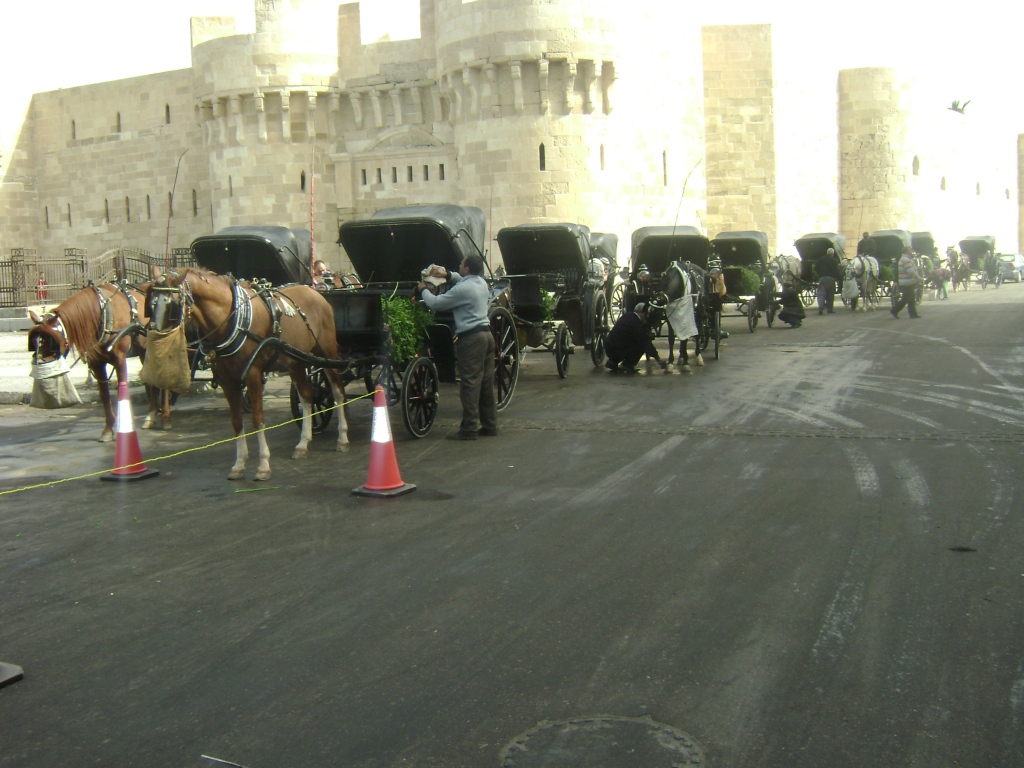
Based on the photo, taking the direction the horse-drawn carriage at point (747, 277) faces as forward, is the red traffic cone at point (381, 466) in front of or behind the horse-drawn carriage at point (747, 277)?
in front

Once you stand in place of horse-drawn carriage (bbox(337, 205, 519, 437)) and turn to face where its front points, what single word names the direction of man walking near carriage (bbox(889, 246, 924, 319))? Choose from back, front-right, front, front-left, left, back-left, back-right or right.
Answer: back

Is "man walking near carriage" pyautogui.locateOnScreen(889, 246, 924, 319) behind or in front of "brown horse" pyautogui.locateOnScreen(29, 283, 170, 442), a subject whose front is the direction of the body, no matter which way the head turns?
behind

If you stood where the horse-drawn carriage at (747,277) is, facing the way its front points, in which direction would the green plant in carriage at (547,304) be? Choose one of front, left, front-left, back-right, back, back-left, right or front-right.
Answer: front-left

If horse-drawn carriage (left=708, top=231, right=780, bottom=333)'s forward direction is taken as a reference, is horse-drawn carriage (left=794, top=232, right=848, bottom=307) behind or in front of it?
behind

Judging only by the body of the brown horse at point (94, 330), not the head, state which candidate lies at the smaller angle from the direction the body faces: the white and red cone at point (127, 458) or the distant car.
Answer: the white and red cone

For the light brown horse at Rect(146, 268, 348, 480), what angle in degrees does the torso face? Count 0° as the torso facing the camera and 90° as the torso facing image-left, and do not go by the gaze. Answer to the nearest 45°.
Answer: approximately 45°

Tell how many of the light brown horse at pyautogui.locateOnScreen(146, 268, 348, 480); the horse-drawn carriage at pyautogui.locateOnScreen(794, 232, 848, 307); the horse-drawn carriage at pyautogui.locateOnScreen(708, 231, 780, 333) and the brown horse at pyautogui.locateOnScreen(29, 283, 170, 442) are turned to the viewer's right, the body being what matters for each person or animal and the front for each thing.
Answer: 0

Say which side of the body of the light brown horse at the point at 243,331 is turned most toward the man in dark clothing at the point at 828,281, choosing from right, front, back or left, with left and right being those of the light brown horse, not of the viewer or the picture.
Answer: back

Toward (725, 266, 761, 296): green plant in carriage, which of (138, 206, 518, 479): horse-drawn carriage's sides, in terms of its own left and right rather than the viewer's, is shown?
back

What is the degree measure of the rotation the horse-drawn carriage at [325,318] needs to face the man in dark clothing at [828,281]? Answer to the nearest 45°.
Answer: approximately 180°

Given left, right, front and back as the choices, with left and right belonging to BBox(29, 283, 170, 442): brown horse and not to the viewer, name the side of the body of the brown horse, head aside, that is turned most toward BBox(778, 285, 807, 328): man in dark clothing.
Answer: back

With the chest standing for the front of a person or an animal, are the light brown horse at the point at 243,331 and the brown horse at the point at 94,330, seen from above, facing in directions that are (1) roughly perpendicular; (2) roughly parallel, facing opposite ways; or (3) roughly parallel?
roughly parallel

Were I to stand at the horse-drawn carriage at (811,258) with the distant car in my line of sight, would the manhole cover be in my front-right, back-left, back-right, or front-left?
back-right

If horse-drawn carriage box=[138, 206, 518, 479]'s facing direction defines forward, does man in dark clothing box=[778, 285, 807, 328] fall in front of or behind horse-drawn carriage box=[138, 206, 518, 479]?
behind

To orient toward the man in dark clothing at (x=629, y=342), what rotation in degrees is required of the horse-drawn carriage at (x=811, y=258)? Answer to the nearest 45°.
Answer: approximately 45° to its left

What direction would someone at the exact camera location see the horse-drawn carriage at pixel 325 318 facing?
facing the viewer and to the left of the viewer

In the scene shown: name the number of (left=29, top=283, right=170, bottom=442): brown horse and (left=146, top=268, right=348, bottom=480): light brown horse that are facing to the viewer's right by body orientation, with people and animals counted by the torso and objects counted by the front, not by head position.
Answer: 0

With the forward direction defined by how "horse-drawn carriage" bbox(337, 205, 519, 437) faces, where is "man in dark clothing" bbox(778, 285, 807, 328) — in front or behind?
behind

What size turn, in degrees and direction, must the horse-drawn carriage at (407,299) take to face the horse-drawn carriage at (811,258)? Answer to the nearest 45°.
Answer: approximately 180°
